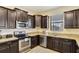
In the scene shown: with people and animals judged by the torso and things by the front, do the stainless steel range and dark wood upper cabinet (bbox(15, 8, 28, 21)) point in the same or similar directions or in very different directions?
same or similar directions

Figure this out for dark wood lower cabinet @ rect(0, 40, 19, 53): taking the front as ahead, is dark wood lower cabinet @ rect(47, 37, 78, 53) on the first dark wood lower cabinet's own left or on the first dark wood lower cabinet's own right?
on the first dark wood lower cabinet's own left

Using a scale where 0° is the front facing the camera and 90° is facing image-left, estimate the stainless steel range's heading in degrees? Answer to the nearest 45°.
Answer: approximately 315°

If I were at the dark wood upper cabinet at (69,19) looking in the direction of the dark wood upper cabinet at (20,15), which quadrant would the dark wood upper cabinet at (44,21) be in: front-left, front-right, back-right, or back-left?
front-right

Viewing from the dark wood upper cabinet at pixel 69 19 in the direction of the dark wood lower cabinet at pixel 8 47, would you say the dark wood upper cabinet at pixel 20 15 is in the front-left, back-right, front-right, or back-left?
front-right

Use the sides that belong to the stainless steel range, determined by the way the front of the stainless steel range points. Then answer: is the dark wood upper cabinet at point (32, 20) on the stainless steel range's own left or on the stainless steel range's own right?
on the stainless steel range's own left

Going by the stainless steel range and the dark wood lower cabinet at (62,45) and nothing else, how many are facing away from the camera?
0

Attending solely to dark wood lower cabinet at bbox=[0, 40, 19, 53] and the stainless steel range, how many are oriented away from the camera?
0

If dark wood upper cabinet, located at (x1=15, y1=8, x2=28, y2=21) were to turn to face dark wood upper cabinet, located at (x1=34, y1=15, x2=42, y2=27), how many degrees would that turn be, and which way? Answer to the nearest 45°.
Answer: approximately 90° to its left

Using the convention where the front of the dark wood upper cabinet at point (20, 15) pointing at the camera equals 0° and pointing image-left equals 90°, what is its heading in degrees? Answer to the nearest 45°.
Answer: approximately 315°

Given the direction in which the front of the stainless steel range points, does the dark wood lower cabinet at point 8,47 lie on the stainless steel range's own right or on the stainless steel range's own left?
on the stainless steel range's own right

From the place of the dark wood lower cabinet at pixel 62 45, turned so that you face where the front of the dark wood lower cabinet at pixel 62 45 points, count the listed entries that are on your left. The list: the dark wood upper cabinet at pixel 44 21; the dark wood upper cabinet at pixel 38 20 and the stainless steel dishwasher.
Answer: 0

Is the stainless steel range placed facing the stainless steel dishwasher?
no

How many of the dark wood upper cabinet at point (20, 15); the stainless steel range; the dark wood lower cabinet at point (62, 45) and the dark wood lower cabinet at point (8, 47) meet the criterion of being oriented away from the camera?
0
